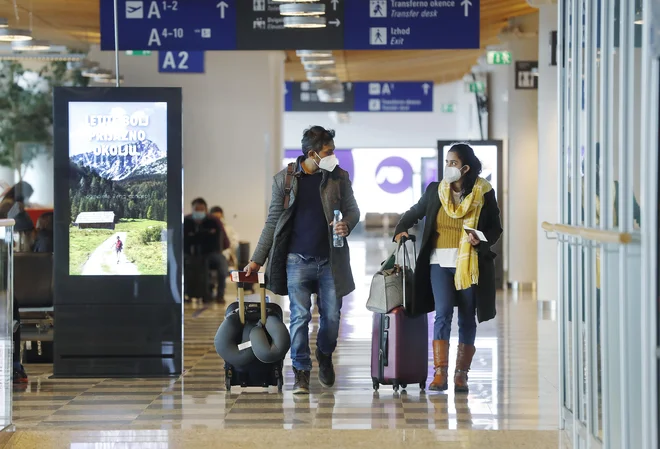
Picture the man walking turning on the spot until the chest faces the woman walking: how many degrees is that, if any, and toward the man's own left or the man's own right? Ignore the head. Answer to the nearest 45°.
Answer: approximately 90° to the man's own left

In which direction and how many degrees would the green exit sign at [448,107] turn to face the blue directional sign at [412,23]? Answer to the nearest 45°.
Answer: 0° — it already faces it

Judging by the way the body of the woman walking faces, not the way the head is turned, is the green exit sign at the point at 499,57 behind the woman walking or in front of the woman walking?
behind

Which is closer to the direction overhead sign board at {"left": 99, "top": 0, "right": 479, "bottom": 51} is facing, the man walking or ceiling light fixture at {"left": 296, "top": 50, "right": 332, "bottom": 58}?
the man walking

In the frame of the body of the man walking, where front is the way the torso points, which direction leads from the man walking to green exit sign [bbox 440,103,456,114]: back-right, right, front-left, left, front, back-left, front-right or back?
back
